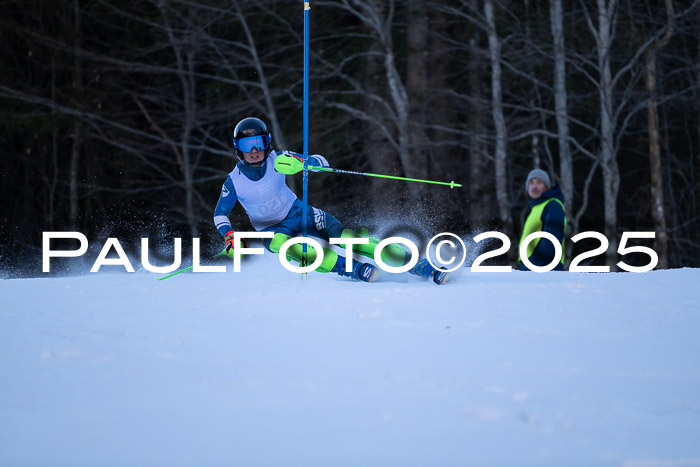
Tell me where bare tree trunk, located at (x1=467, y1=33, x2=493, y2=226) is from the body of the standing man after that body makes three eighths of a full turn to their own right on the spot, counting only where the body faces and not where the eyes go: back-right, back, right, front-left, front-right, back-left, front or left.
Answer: front

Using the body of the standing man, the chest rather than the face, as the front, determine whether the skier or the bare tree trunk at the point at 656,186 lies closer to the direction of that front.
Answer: the skier

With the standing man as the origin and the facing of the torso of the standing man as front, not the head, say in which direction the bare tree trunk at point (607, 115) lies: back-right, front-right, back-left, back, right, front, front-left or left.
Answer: back-right

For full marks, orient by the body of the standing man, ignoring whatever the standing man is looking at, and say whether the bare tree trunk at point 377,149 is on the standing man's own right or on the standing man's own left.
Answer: on the standing man's own right

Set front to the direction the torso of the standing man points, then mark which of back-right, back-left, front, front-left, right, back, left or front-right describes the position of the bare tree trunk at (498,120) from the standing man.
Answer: back-right

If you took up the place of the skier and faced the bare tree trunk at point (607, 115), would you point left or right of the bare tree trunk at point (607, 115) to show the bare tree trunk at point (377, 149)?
left

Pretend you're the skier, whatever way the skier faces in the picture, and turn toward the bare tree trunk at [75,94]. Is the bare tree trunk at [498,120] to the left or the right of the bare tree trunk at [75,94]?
right

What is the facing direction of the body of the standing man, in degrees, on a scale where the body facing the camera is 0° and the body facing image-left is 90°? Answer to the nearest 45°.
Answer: approximately 45°

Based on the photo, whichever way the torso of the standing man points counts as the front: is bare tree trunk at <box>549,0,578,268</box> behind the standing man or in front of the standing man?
behind
